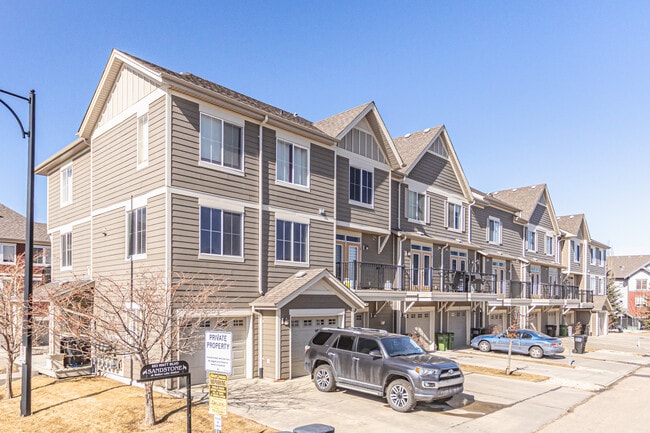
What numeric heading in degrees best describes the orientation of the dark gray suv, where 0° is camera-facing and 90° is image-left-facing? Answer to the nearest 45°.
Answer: approximately 315°

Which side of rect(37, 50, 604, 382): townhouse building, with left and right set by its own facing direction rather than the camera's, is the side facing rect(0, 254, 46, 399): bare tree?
right

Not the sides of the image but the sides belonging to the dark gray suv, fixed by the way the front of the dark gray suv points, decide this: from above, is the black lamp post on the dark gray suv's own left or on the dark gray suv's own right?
on the dark gray suv's own right

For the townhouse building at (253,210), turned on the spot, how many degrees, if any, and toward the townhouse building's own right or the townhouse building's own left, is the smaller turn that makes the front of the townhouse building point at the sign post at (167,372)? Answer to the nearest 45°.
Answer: approximately 45° to the townhouse building's own right

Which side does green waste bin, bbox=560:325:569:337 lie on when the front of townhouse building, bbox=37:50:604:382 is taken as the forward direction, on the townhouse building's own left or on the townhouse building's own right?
on the townhouse building's own left

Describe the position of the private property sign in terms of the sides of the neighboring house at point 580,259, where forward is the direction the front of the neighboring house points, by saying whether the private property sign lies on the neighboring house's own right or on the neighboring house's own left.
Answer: on the neighboring house's own right
